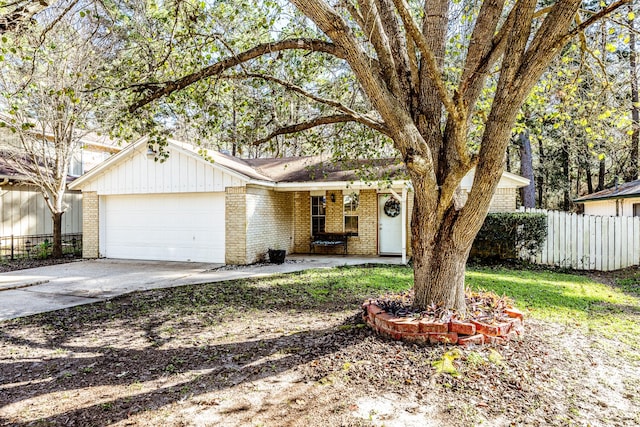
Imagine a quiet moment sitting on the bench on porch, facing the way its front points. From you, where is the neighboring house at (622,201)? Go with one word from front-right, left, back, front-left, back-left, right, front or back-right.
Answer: left

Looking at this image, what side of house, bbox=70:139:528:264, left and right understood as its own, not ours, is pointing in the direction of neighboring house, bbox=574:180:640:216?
left

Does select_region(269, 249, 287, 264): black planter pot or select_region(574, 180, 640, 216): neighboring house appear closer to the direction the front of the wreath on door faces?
the black planter pot

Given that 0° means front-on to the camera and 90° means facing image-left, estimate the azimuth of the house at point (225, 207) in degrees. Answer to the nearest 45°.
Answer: approximately 0°

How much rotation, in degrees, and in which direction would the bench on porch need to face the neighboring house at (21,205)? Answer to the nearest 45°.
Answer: approximately 90° to its right

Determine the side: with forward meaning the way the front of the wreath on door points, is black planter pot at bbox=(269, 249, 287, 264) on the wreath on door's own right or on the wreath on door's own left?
on the wreath on door's own right

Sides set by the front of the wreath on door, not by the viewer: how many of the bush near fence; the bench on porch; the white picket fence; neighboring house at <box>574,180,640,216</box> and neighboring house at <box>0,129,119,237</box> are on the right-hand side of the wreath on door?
2

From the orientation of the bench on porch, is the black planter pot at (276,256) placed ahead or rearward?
ahead

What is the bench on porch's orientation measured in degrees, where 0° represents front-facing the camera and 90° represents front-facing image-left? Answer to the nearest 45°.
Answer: approximately 0°

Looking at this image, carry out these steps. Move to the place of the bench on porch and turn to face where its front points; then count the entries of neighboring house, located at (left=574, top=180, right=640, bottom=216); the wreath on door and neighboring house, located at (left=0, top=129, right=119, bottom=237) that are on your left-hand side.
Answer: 2
